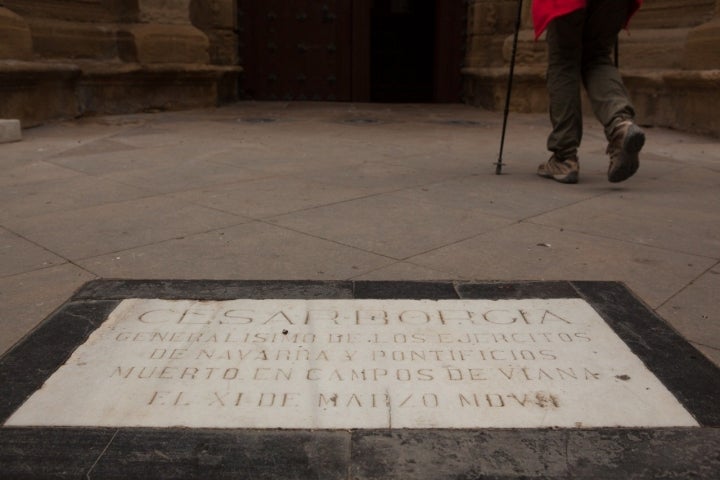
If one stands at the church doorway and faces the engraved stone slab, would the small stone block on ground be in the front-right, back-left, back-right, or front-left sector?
front-right

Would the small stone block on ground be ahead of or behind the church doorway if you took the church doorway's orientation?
ahead

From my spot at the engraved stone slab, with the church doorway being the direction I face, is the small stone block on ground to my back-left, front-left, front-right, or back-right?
front-left

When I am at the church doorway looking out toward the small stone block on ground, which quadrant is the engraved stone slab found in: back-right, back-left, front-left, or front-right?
front-left

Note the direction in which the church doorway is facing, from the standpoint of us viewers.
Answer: facing the viewer

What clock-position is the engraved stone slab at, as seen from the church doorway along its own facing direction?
The engraved stone slab is roughly at 12 o'clock from the church doorway.
